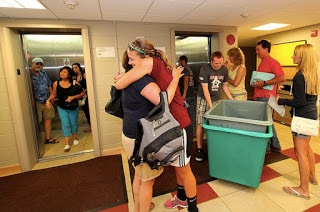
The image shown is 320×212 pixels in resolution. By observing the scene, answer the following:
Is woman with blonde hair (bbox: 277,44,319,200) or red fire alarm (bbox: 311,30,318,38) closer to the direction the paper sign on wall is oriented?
the woman with blonde hair

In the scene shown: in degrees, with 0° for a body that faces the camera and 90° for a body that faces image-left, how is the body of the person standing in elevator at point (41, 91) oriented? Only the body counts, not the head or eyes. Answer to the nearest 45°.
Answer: approximately 315°

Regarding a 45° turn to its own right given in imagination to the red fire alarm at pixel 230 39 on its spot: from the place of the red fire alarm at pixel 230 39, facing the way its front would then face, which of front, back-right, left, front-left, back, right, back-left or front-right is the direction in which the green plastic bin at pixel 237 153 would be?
front-left

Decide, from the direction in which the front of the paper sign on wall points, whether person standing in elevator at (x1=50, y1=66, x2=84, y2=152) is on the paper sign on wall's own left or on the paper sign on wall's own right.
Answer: on the paper sign on wall's own right

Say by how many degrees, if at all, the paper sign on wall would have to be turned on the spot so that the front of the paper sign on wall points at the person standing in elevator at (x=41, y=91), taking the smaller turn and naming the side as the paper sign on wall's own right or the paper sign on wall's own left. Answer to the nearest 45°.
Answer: approximately 135° to the paper sign on wall's own right

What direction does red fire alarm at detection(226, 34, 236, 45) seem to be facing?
toward the camera

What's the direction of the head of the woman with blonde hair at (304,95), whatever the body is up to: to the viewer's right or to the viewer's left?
to the viewer's left

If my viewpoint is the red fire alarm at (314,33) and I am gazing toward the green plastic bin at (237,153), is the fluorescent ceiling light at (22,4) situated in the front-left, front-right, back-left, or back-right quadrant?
front-right

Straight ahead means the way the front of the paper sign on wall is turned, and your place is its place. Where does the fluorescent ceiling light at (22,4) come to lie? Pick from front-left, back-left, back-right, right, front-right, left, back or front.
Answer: front-right

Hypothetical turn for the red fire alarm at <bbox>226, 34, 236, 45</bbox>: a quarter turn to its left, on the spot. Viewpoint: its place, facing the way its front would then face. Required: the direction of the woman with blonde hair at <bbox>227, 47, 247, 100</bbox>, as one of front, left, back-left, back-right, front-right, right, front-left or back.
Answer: right

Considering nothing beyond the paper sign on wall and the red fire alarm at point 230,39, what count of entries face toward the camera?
2

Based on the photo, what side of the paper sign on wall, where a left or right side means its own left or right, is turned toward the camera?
front

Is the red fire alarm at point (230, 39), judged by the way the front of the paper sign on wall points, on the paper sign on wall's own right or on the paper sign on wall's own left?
on the paper sign on wall's own left

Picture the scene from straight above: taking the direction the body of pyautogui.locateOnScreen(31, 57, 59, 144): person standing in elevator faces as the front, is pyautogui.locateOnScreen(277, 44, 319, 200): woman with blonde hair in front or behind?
in front

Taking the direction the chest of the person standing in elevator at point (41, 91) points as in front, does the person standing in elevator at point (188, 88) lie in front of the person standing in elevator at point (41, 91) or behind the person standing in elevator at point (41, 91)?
in front
